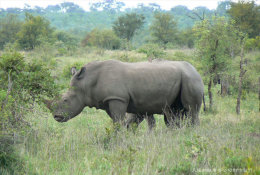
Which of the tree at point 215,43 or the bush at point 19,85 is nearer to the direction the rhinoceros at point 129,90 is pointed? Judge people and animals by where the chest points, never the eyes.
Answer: the bush

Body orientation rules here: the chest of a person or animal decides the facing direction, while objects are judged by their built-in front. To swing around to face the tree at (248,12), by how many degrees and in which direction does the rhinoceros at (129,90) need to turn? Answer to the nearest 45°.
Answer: approximately 135° to its right

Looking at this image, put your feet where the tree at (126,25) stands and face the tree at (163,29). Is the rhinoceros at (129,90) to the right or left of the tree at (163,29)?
right

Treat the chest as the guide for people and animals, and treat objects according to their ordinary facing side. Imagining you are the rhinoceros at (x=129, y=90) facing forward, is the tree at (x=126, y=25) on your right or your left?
on your right

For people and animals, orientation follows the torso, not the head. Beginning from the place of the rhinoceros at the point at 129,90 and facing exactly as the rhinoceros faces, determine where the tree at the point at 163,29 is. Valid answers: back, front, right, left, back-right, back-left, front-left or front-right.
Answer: right

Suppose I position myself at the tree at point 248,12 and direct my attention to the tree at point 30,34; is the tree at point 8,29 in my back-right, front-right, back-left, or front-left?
front-right

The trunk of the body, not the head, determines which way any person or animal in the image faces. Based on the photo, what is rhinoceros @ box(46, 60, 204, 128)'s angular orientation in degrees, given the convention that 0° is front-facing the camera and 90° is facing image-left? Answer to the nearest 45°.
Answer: approximately 90°

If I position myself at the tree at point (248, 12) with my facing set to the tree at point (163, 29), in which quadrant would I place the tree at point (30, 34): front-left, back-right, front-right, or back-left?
front-left

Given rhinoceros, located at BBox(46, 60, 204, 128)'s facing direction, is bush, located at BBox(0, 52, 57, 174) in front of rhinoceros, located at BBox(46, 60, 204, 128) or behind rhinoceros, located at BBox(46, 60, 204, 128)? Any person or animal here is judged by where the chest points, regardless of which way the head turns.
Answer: in front

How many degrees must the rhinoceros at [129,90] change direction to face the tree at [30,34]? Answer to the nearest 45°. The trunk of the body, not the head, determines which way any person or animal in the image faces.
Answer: approximately 90° to its right

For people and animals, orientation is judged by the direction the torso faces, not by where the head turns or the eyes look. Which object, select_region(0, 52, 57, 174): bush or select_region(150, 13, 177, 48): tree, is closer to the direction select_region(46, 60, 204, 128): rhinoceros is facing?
the bush
